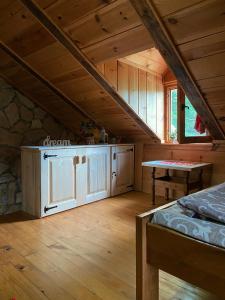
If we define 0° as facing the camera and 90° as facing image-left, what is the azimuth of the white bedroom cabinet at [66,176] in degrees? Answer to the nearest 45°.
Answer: approximately 315°
